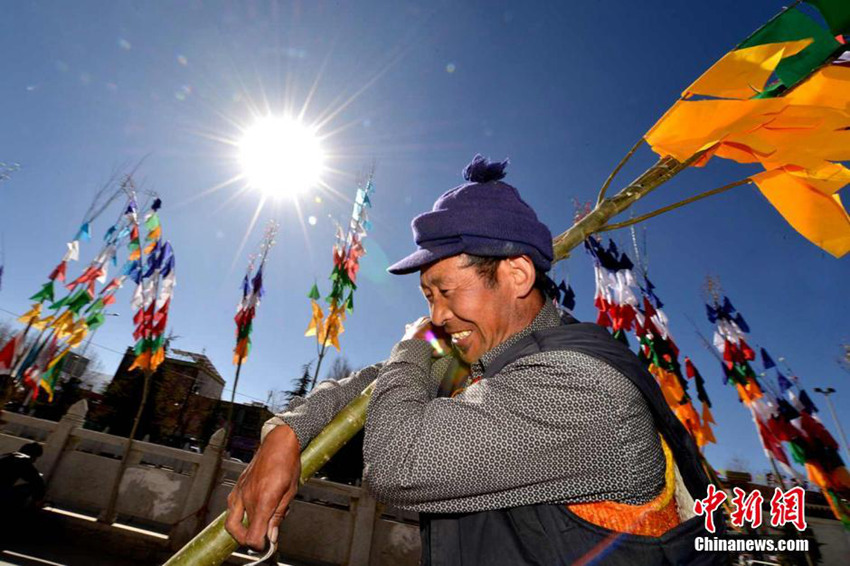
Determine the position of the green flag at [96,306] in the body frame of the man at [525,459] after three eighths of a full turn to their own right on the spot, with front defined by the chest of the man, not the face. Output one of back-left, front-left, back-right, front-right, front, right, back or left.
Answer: left

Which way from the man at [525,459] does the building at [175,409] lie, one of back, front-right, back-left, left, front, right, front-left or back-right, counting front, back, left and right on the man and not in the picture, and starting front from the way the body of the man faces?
front-right

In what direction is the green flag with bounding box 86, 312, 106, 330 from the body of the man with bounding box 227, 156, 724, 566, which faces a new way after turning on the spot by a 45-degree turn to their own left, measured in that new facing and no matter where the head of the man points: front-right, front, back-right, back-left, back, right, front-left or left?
right

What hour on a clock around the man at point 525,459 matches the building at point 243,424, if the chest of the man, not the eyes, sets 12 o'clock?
The building is roughly at 2 o'clock from the man.

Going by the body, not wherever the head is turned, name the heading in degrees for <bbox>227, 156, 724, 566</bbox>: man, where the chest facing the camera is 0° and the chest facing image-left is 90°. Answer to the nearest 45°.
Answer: approximately 90°

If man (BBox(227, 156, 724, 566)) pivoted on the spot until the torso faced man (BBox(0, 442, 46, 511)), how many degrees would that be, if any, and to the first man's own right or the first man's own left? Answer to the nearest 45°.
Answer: approximately 45° to the first man's own right

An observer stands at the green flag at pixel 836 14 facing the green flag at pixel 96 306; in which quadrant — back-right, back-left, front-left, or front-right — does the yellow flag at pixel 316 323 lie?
front-right

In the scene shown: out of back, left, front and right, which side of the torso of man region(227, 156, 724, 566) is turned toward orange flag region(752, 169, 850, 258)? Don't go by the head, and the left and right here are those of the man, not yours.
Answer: back

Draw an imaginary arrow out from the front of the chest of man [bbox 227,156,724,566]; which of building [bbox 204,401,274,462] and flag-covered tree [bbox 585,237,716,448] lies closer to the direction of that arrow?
the building

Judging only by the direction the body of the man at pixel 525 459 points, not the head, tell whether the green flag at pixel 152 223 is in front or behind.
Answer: in front

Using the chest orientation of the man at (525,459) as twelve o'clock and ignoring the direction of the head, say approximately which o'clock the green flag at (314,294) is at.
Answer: The green flag is roughly at 2 o'clock from the man.
